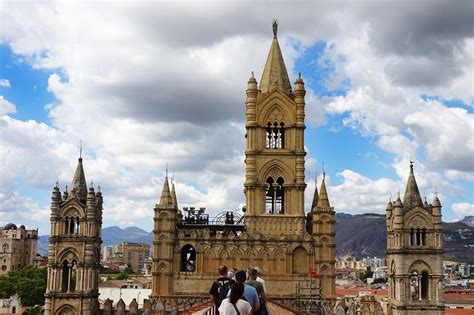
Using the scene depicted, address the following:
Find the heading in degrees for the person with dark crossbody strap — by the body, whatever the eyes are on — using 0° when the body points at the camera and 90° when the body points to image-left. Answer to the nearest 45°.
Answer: approximately 180°
